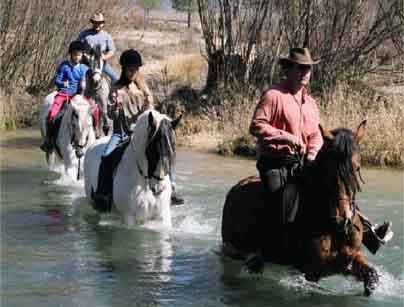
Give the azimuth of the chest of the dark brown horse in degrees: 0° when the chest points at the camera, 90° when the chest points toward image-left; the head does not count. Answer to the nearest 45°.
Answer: approximately 315°

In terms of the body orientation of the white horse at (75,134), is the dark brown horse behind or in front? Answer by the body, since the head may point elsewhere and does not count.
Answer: in front

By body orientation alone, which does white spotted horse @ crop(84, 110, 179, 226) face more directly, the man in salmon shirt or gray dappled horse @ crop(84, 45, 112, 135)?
the man in salmon shirt

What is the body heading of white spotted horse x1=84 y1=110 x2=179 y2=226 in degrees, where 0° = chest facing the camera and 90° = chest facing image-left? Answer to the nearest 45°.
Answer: approximately 315°

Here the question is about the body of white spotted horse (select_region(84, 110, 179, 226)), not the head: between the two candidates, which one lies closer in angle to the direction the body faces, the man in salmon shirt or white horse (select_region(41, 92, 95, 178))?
the man in salmon shirt

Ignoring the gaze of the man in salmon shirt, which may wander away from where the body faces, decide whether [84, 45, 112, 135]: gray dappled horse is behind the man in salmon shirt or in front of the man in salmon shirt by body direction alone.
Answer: behind

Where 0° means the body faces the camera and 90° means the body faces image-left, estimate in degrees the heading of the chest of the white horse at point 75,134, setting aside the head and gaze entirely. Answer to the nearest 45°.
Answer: approximately 315°

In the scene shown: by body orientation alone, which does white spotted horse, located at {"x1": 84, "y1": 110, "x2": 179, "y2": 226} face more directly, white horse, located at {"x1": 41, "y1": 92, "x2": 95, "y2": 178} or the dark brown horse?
the dark brown horse

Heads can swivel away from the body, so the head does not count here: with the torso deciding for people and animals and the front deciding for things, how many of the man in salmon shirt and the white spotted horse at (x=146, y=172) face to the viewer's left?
0

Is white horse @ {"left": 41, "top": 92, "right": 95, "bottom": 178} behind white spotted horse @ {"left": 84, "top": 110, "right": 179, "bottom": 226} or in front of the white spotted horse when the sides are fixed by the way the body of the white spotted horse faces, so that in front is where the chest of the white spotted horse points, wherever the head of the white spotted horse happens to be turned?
behind
